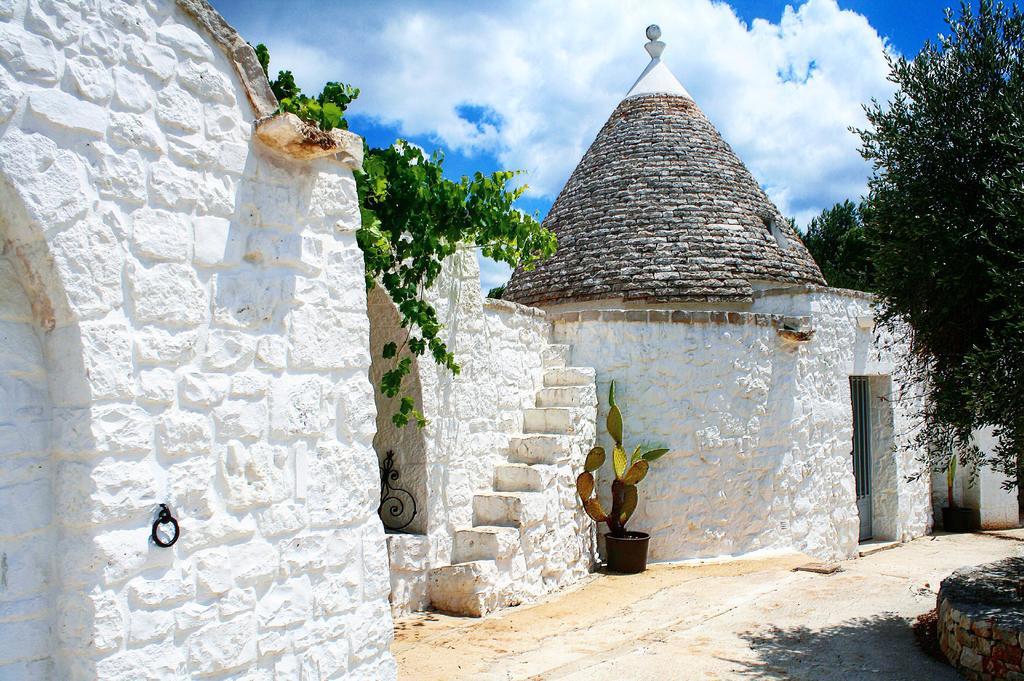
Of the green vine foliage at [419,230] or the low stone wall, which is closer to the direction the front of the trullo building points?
the low stone wall

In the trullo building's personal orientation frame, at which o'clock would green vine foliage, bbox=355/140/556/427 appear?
The green vine foliage is roughly at 2 o'clock from the trullo building.

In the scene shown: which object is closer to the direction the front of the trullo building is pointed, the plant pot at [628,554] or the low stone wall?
the low stone wall

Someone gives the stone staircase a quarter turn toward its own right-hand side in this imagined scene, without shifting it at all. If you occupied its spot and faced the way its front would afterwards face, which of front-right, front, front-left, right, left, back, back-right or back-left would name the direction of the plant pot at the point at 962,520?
right

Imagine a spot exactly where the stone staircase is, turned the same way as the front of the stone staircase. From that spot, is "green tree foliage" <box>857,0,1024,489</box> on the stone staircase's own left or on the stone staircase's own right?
on the stone staircase's own left

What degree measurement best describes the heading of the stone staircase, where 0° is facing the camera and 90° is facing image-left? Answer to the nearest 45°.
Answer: approximately 45°

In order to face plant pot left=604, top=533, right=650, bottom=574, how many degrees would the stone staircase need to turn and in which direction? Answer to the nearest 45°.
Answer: approximately 180°

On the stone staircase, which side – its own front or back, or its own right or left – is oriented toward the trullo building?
back

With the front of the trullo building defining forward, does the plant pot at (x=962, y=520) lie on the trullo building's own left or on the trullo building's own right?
on the trullo building's own left

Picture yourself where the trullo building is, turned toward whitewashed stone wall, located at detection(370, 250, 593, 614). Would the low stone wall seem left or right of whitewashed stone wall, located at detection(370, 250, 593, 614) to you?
left

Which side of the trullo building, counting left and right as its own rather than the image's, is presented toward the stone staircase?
right
